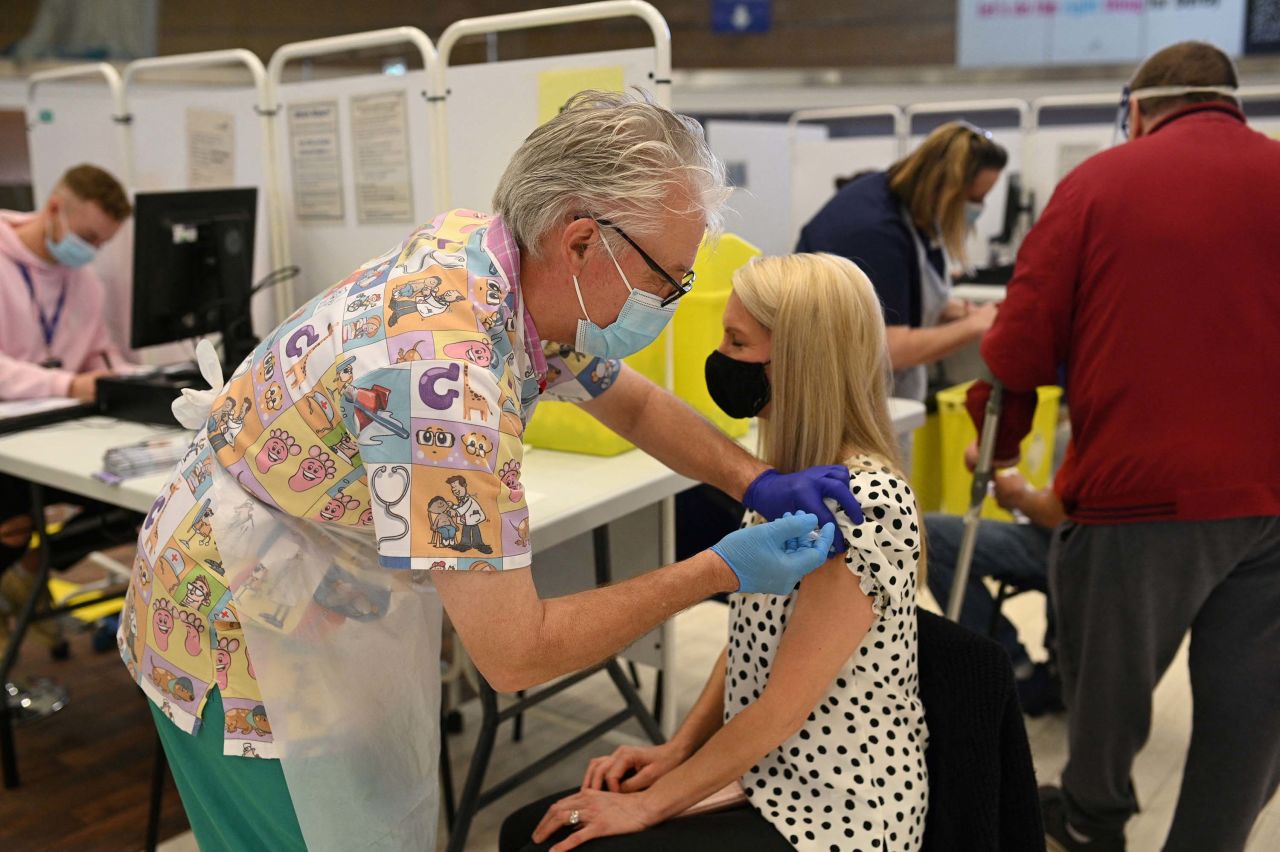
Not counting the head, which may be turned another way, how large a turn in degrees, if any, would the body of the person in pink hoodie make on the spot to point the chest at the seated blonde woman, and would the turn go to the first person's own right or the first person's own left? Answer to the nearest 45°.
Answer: approximately 45° to the first person's own right

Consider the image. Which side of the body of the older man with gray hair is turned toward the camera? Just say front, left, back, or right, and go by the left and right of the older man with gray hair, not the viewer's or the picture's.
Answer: right

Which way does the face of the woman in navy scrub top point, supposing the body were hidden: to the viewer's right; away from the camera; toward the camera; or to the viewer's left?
to the viewer's right

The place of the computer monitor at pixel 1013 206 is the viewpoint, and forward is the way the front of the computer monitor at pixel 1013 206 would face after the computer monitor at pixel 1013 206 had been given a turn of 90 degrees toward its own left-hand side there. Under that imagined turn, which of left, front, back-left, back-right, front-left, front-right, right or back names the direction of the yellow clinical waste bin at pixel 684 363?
front

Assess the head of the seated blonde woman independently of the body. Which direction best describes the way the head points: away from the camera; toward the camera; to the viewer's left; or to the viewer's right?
to the viewer's left

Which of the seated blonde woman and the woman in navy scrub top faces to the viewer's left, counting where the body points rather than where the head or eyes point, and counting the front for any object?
the seated blonde woman

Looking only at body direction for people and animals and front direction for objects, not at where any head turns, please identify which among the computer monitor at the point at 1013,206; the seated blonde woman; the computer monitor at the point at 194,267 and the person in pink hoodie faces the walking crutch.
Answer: the person in pink hoodie

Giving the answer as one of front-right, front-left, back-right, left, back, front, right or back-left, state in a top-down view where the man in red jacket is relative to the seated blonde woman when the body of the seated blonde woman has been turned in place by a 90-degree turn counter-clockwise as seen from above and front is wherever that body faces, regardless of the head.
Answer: back-left

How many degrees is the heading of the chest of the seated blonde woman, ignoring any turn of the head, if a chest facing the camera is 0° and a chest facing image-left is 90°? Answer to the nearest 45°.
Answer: approximately 90°

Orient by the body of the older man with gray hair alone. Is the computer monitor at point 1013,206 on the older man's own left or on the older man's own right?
on the older man's own left

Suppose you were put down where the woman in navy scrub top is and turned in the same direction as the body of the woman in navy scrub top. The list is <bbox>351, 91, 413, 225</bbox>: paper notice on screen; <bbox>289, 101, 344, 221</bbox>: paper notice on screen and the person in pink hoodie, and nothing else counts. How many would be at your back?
3

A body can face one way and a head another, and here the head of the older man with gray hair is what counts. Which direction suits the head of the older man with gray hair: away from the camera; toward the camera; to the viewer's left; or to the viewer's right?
to the viewer's right

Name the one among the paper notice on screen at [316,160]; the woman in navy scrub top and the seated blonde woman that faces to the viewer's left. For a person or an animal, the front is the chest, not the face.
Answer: the seated blonde woman

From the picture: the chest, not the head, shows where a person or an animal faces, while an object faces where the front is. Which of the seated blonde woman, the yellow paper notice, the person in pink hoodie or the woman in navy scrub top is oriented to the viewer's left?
the seated blonde woman

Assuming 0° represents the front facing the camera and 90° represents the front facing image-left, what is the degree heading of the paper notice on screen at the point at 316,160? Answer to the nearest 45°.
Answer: approximately 0°

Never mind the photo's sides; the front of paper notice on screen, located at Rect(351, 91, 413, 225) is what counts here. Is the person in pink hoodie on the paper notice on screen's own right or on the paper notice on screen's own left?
on the paper notice on screen's own right
